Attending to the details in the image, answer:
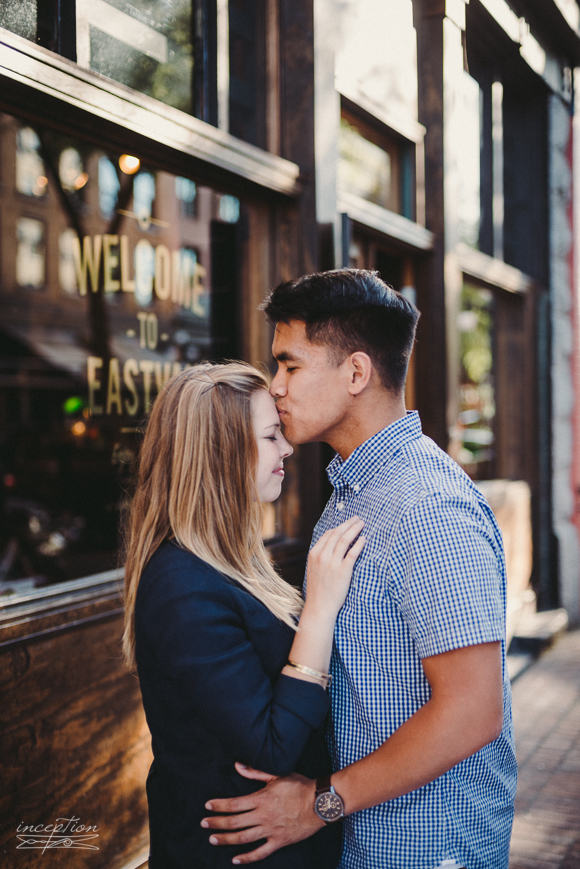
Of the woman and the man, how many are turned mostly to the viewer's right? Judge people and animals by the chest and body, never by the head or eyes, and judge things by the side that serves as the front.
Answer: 1

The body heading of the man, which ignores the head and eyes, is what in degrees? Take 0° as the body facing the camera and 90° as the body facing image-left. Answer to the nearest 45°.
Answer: approximately 90°

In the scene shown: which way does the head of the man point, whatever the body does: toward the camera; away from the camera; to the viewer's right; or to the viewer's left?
to the viewer's left

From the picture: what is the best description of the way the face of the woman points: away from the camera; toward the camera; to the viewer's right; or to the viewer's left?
to the viewer's right

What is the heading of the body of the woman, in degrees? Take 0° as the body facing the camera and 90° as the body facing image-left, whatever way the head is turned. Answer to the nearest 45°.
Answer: approximately 270°

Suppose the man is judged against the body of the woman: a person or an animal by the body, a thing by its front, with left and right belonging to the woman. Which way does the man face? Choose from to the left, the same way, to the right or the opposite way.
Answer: the opposite way

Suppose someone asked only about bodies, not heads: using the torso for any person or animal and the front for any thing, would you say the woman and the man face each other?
yes
